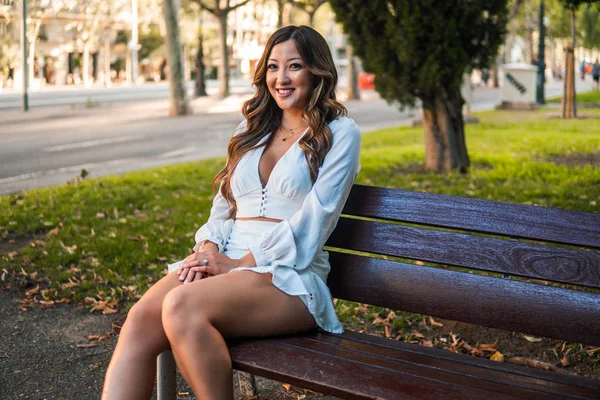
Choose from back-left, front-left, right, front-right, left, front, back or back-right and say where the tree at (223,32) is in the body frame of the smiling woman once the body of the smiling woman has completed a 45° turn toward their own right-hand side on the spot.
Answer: right

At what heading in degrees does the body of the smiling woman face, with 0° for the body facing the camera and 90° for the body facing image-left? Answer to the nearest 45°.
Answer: approximately 45°

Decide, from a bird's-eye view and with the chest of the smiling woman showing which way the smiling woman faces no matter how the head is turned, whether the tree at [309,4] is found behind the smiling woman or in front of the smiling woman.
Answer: behind

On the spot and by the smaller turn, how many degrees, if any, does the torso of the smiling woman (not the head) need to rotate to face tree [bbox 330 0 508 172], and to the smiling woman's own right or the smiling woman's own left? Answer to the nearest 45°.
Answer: approximately 135° to the smiling woman's own right

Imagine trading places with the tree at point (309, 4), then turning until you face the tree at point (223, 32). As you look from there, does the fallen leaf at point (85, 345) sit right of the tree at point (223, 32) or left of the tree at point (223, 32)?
left

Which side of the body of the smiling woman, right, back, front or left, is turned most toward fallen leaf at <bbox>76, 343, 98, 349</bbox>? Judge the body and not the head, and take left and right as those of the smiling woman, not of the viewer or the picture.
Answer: right
